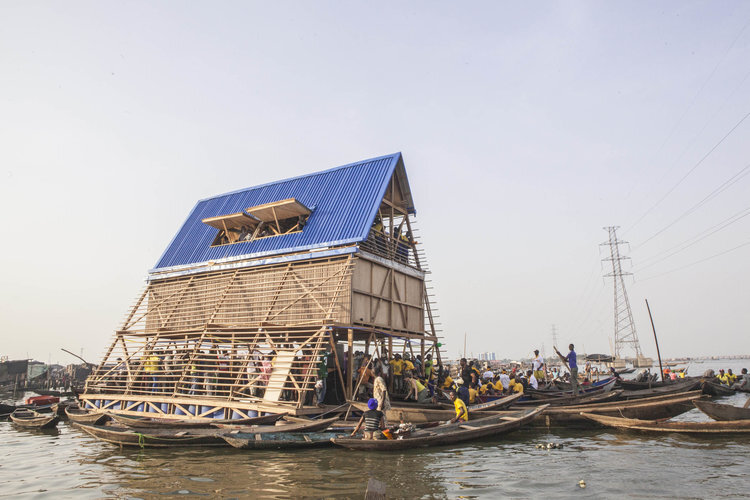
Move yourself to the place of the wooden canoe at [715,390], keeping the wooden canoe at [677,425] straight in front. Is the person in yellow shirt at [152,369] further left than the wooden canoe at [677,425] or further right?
right
